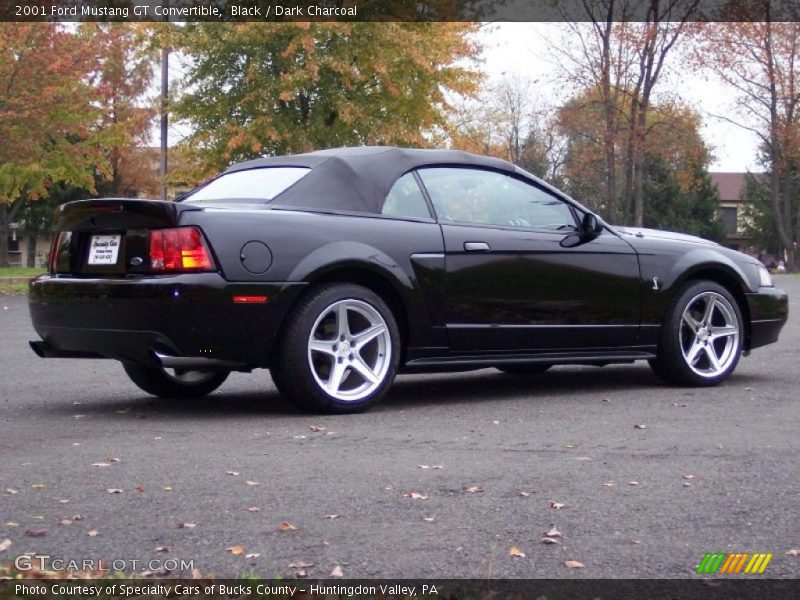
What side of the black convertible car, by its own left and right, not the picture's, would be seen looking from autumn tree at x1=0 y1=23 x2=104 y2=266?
left

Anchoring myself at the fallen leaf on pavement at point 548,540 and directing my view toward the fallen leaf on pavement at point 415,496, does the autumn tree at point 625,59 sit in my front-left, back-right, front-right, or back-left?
front-right

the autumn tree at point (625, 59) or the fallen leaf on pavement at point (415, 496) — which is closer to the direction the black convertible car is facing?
the autumn tree

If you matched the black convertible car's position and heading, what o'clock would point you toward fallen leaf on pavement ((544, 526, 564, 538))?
The fallen leaf on pavement is roughly at 4 o'clock from the black convertible car.

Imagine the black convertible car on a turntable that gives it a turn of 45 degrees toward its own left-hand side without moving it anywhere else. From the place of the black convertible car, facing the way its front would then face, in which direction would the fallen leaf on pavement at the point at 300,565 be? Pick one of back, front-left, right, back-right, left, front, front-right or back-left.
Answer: back

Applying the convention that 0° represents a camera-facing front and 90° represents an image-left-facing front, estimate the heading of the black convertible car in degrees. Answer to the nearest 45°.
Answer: approximately 225°

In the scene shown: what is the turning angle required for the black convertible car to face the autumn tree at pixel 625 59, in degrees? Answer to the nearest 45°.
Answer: approximately 45° to its left

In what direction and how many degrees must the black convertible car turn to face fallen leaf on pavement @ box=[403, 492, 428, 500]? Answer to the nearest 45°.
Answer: approximately 135° to its right

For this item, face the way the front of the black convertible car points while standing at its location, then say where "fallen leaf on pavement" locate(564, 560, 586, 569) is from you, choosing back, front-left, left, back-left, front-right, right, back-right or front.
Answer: back-right

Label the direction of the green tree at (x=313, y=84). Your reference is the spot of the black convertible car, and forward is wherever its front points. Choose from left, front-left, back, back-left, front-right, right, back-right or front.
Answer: front-left
